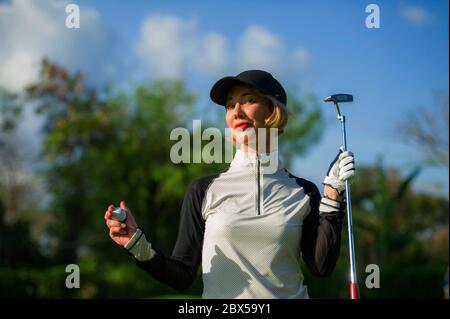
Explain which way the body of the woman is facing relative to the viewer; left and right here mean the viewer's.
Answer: facing the viewer
